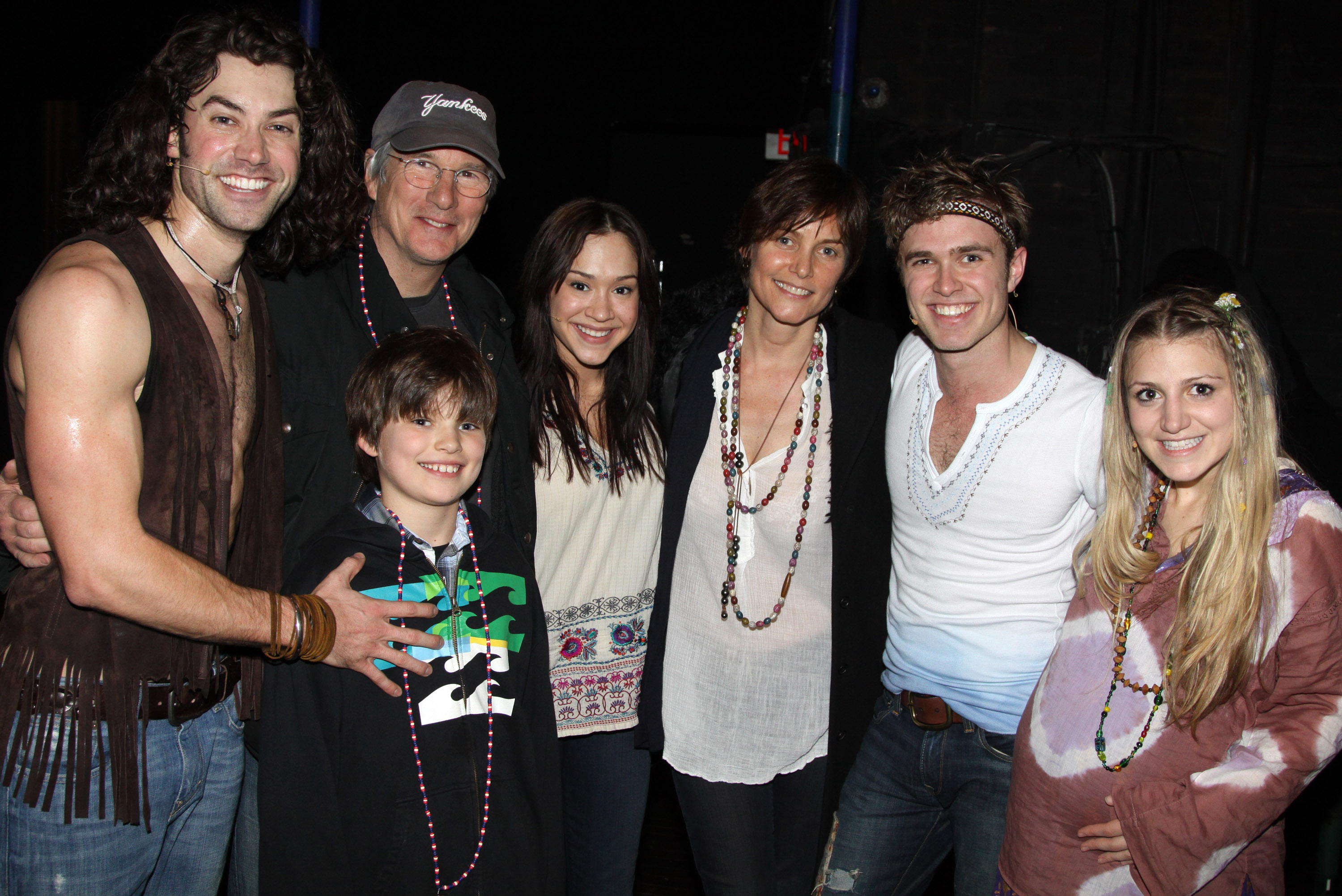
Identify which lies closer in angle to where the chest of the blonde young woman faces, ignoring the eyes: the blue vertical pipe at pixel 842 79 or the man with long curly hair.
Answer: the man with long curly hair

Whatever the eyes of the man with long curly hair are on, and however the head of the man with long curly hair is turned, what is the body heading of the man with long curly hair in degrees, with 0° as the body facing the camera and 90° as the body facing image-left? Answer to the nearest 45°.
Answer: approximately 315°

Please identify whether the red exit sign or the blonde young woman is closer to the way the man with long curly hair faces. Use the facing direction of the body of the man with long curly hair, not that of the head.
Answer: the blonde young woman

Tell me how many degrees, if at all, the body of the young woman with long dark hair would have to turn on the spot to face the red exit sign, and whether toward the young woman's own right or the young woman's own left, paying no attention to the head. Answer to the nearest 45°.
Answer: approximately 180°

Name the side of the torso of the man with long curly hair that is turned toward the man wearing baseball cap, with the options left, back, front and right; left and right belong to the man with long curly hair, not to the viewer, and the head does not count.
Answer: left

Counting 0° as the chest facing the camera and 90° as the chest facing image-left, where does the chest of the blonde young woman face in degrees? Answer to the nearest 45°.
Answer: approximately 45°

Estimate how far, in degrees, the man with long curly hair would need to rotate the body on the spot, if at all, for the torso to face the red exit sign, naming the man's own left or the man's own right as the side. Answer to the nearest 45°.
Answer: approximately 90° to the man's own left
